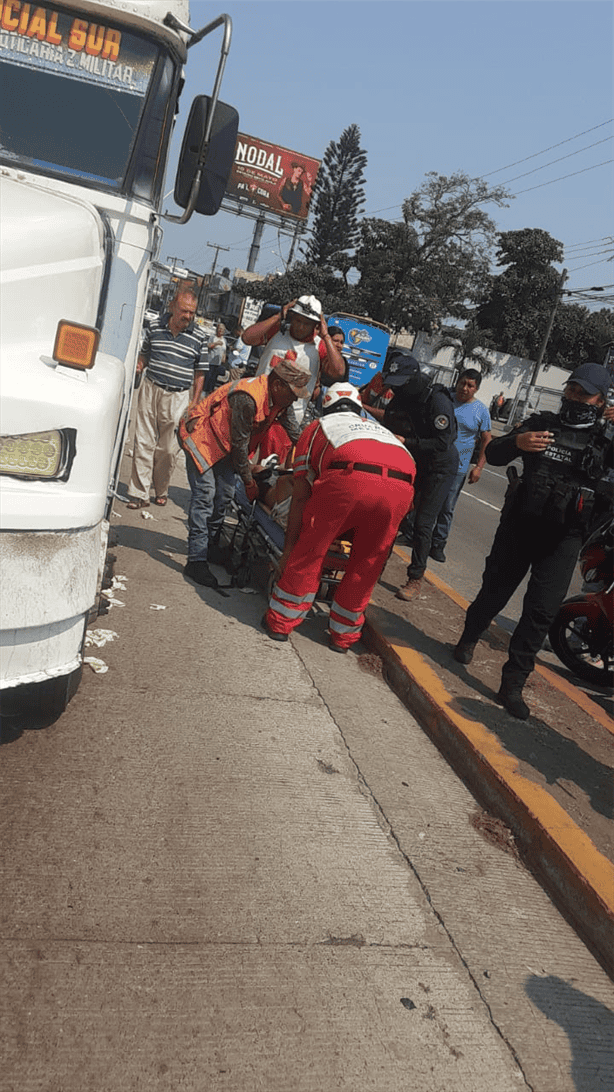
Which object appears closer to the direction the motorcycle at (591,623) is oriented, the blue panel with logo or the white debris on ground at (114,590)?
the white debris on ground

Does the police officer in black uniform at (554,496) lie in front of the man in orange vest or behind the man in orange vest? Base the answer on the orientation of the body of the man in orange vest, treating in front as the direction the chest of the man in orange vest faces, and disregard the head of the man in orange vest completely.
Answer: in front

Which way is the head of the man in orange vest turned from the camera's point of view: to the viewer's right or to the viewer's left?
to the viewer's right

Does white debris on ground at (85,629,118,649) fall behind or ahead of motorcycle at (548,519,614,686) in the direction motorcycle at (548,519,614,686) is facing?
ahead

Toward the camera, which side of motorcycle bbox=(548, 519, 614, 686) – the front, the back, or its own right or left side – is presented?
left

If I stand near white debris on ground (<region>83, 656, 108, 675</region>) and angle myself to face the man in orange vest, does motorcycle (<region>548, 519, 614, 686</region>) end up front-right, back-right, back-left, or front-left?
front-right

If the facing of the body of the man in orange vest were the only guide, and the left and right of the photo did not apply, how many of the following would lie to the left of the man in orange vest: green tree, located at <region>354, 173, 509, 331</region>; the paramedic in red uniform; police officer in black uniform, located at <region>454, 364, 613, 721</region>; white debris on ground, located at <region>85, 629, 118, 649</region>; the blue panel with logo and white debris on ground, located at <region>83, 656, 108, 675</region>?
2

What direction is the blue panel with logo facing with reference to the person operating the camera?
facing the viewer

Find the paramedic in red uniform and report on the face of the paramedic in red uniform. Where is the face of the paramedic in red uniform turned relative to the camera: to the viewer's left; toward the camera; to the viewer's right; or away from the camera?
away from the camera

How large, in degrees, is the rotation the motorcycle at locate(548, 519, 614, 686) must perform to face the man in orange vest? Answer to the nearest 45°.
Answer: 0° — it already faces them

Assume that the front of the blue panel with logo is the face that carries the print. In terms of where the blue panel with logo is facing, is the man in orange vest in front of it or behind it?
in front

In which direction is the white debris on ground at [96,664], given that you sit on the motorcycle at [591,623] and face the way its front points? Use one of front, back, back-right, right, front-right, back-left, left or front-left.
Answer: front-left

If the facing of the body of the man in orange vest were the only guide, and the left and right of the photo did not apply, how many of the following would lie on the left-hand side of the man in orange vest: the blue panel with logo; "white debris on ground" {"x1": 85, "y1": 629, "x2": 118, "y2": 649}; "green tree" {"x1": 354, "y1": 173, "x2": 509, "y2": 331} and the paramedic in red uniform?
2

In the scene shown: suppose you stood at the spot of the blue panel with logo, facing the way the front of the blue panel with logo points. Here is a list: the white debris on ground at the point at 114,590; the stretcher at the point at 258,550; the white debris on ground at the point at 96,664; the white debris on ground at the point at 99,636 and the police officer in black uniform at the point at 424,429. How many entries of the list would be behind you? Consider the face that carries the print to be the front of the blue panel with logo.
0

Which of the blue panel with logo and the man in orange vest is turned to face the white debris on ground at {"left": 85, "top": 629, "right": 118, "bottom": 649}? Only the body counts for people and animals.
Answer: the blue panel with logo

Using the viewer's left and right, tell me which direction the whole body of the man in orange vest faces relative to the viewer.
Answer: facing to the right of the viewer

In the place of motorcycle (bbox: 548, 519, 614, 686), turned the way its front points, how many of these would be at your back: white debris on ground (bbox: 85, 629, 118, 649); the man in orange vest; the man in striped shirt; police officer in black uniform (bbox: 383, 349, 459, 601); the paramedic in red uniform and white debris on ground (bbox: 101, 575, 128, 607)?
0

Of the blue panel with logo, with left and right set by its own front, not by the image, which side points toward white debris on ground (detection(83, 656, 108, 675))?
front
